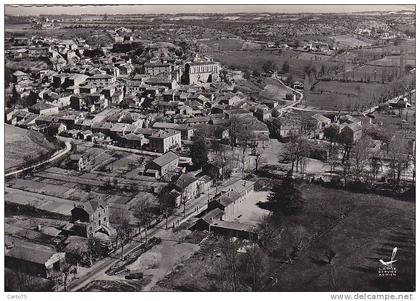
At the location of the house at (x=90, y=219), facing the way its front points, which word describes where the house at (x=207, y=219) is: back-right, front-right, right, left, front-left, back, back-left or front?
front-left

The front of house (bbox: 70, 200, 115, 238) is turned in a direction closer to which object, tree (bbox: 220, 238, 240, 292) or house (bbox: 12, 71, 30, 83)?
the tree

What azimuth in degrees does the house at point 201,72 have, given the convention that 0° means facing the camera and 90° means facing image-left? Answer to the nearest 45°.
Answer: approximately 0°

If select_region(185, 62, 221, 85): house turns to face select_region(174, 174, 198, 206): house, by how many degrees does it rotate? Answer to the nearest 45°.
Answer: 0° — it already faces it

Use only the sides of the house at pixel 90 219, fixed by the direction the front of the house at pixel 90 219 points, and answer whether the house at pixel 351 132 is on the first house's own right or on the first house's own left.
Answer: on the first house's own left

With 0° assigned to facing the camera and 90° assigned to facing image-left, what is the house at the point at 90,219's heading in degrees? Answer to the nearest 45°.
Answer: approximately 315°

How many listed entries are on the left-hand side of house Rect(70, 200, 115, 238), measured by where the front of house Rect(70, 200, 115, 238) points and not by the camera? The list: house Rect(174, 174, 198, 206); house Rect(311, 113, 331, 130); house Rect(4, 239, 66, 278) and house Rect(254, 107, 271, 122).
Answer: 3

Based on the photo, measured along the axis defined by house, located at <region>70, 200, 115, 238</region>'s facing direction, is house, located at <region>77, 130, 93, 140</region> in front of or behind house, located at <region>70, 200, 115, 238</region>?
behind

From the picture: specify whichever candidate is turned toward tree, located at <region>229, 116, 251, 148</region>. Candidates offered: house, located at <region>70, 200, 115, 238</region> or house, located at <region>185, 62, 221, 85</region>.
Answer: house, located at <region>185, 62, 221, 85</region>
